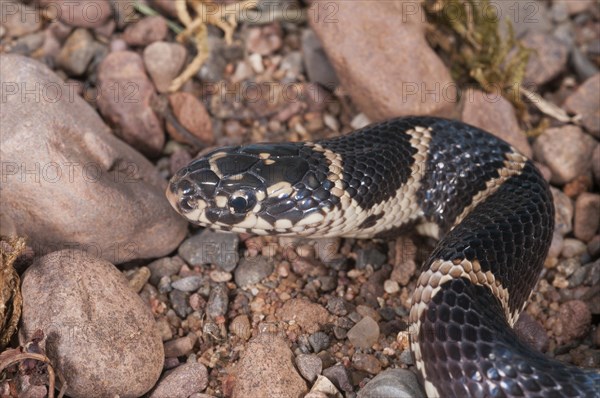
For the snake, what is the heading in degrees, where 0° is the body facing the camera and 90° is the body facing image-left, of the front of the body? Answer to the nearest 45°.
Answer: approximately 90°

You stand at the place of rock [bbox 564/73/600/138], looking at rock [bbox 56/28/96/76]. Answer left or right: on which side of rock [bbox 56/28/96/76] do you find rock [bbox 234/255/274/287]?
left

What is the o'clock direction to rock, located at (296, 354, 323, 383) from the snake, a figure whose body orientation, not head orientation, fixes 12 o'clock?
The rock is roughly at 10 o'clock from the snake.

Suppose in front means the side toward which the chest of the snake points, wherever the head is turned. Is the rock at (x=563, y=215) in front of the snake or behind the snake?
behind

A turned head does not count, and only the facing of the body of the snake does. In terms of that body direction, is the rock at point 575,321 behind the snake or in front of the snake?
behind

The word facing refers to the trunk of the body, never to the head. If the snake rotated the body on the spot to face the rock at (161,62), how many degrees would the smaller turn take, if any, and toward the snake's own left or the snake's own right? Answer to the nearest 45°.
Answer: approximately 45° to the snake's own right

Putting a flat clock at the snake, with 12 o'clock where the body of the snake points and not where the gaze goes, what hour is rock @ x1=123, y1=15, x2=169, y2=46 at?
The rock is roughly at 1 o'clock from the snake.

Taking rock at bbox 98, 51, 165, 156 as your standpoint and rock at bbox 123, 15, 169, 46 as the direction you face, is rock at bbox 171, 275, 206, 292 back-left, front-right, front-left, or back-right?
back-right

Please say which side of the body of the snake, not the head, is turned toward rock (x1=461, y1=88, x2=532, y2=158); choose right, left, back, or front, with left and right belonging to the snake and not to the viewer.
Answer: right

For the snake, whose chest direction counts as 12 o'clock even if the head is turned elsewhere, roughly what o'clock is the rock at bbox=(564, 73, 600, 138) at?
The rock is roughly at 4 o'clock from the snake.

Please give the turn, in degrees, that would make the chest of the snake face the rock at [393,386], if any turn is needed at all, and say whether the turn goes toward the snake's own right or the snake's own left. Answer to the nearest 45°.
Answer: approximately 90° to the snake's own left
